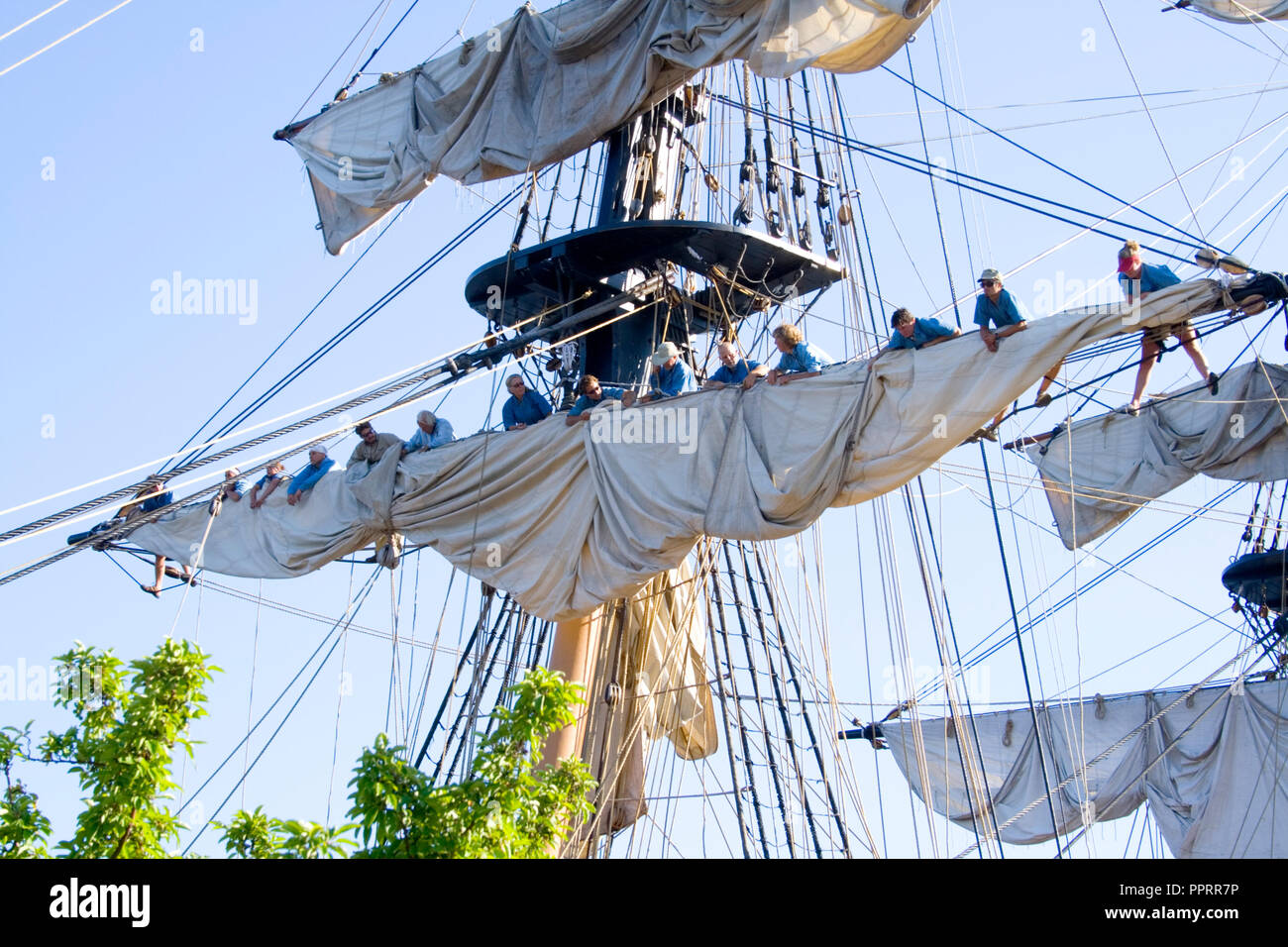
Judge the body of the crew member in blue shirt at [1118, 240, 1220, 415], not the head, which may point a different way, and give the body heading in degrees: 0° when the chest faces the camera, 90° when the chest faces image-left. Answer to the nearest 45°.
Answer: approximately 45°

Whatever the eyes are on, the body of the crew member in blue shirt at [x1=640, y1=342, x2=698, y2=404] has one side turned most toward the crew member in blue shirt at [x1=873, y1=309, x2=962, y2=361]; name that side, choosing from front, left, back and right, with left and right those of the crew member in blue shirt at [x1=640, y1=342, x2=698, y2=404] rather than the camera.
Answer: left

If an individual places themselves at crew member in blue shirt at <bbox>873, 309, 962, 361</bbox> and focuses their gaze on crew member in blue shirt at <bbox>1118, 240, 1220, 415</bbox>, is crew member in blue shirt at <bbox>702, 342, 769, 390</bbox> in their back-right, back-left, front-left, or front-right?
back-left

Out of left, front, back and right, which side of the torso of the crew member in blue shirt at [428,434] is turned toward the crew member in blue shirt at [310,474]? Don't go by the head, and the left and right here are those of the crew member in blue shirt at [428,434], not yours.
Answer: right

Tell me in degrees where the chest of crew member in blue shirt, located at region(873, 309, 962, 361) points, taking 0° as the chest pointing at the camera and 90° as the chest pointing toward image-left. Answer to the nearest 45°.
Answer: approximately 45°

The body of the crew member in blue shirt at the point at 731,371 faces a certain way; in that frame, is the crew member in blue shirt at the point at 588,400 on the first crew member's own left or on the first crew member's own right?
on the first crew member's own right

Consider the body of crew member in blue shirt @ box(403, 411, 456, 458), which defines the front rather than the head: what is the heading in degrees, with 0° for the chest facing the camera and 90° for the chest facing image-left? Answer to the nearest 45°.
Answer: approximately 45°

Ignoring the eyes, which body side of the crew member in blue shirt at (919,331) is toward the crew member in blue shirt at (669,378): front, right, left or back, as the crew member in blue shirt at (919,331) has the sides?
right

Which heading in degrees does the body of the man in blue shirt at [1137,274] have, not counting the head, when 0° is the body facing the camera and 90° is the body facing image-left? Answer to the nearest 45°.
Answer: approximately 45°
